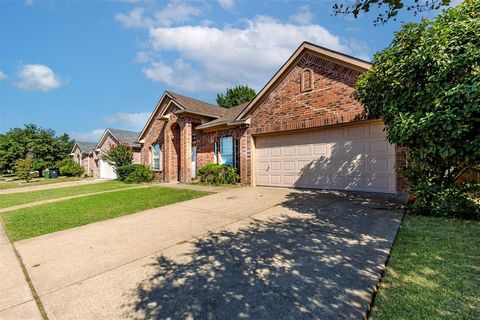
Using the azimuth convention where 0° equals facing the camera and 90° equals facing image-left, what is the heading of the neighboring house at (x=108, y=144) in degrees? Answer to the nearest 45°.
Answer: approximately 45°

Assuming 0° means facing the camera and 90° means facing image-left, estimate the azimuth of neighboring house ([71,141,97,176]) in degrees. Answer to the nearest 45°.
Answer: approximately 45°

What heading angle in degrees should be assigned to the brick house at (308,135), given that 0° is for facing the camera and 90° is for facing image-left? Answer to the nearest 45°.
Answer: approximately 45°
